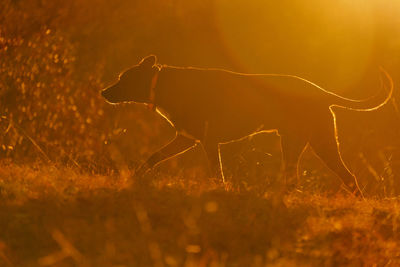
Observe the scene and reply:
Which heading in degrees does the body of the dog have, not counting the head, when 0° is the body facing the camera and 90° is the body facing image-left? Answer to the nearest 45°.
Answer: approximately 90°
